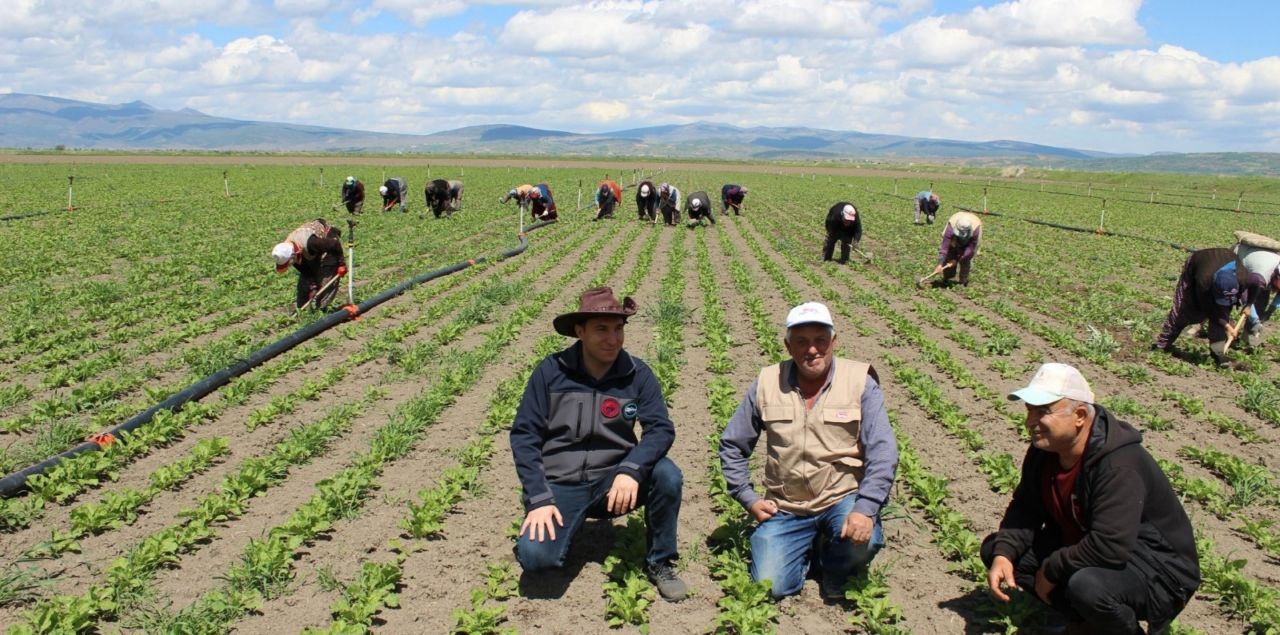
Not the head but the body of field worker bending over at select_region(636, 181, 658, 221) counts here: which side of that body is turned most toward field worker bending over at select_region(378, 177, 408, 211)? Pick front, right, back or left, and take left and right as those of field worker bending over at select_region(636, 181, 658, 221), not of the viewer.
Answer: right

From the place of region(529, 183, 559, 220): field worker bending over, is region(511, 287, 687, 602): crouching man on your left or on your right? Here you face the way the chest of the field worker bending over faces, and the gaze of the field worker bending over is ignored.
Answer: on your left

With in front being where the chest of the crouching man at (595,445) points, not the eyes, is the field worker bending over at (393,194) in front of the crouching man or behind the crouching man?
behind

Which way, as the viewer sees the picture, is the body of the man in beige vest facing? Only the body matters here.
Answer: toward the camera

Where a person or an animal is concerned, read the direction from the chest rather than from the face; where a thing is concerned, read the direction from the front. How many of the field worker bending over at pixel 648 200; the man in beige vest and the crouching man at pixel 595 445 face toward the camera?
3

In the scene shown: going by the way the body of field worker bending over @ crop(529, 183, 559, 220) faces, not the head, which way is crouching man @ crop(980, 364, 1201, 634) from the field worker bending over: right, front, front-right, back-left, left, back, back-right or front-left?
left

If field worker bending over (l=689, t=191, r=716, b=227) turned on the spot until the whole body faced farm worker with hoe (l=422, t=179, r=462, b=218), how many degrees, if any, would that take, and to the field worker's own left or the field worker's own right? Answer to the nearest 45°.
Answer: approximately 45° to the field worker's own right

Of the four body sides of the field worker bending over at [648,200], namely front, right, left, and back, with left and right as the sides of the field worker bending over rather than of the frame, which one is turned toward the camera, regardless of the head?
front

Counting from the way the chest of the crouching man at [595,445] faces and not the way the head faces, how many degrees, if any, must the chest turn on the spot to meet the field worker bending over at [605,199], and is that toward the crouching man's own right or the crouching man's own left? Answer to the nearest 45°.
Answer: approximately 180°

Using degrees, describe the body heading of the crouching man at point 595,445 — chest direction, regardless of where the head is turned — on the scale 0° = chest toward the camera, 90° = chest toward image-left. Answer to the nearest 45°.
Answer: approximately 0°
